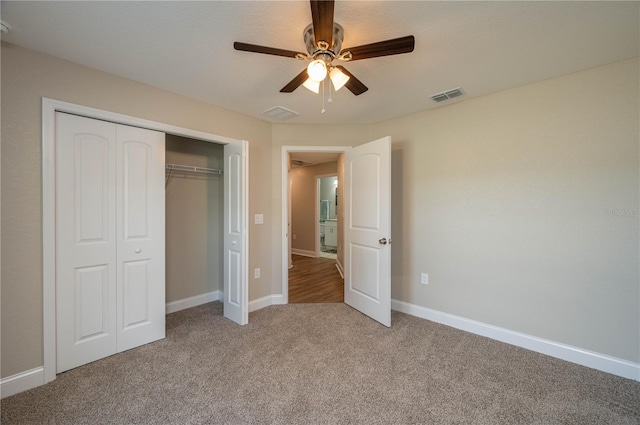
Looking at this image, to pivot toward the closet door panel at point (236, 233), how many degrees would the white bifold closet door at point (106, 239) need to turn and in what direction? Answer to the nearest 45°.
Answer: approximately 45° to its left

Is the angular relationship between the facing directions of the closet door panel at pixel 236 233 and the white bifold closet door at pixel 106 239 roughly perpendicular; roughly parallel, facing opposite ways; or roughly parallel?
roughly perpendicular

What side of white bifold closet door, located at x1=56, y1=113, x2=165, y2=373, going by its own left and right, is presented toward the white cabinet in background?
left

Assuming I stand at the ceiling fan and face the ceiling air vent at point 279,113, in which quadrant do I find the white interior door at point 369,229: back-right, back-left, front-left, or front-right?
front-right

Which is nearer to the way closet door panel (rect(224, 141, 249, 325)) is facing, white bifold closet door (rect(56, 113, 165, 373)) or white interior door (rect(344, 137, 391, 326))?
the white bifold closet door

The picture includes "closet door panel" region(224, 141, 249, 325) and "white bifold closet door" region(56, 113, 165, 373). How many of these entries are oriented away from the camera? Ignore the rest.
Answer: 0

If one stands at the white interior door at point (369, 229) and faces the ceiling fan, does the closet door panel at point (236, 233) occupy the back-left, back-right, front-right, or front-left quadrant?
front-right

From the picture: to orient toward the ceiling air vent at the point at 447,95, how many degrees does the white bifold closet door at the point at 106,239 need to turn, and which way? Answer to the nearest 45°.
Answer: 0° — it already faces it

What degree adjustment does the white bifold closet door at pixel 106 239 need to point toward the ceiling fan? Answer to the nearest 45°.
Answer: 0° — it already faces it

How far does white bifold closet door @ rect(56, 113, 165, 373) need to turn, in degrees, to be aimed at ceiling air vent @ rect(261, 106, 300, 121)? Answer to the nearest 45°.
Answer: approximately 45° to its left

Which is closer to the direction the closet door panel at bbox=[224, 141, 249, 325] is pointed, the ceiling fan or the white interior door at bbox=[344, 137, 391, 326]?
the ceiling fan

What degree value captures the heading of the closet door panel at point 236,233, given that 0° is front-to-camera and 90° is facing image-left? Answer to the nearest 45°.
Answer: approximately 45°

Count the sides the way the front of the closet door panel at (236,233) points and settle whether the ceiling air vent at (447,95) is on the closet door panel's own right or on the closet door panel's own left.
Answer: on the closet door panel's own left
